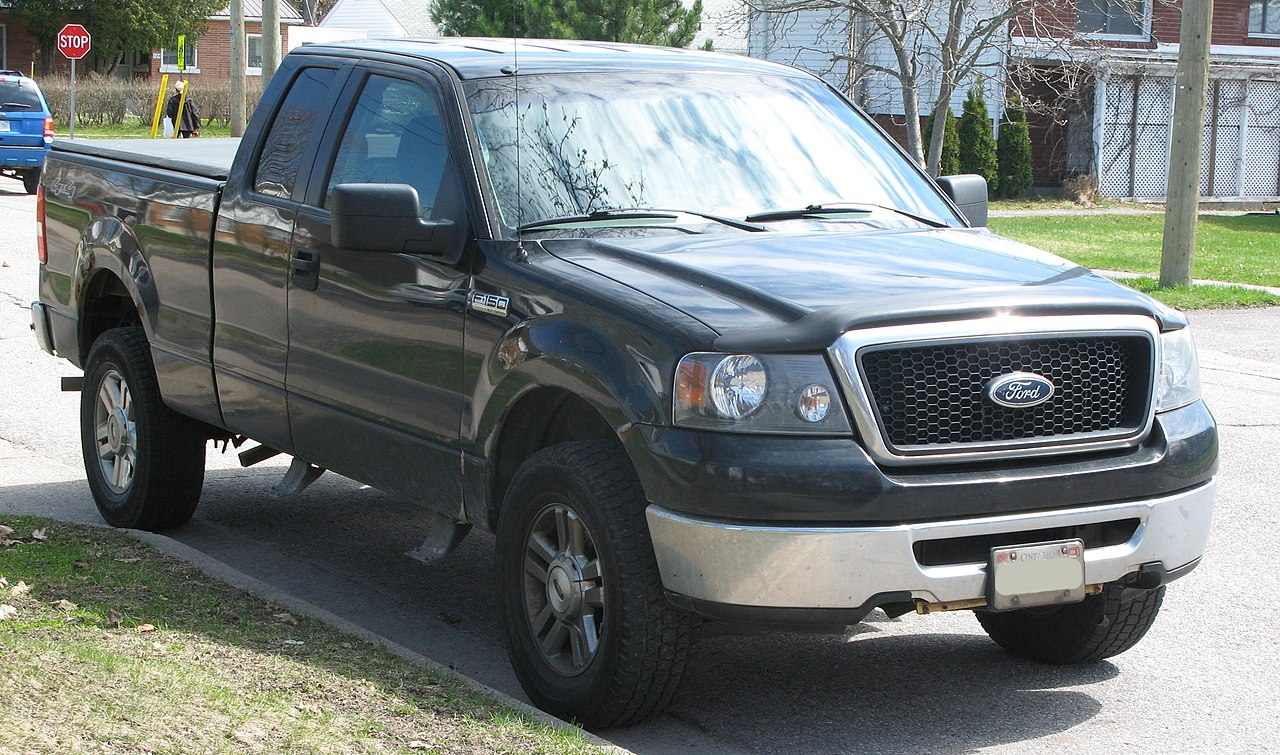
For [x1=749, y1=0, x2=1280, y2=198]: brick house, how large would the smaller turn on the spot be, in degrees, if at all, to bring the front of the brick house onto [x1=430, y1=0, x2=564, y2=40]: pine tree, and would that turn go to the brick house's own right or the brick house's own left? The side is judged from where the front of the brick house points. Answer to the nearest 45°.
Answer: approximately 45° to the brick house's own right

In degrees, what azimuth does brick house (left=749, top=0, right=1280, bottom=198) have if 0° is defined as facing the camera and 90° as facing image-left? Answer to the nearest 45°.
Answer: approximately 0°

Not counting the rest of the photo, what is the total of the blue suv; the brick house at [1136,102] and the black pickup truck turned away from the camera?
1

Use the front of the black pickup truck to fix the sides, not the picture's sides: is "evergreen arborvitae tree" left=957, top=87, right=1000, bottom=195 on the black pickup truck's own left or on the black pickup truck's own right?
on the black pickup truck's own left

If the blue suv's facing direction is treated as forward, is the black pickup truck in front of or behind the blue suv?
behind

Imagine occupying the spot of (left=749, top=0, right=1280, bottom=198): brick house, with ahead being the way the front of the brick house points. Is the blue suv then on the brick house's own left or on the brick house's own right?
on the brick house's own right

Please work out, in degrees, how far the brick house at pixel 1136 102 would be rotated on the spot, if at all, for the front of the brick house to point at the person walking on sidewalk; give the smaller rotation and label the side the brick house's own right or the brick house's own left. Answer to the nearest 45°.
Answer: approximately 90° to the brick house's own right

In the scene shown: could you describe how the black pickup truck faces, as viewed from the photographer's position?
facing the viewer and to the right of the viewer

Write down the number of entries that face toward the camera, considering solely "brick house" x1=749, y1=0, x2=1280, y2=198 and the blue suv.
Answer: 1

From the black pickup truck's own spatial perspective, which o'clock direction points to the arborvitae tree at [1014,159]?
The arborvitae tree is roughly at 8 o'clock from the black pickup truck.

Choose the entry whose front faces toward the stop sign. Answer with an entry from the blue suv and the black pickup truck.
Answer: the blue suv

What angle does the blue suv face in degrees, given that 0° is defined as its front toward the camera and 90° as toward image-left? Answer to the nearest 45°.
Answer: approximately 180°

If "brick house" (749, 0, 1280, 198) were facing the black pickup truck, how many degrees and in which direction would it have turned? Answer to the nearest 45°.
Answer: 0° — it already faces it

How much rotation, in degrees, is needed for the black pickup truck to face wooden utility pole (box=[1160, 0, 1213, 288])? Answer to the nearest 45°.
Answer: approximately 90° to its left

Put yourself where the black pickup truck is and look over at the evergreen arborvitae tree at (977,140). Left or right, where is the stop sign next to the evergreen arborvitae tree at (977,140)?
left
